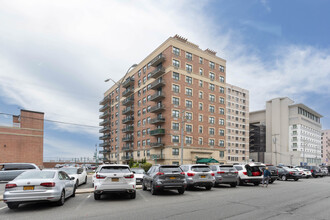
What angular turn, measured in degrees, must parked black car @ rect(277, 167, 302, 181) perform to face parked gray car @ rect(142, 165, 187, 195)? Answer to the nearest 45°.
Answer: approximately 135° to its left

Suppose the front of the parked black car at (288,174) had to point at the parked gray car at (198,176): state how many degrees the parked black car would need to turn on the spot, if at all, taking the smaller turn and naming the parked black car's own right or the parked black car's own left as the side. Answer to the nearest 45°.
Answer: approximately 135° to the parked black car's own left

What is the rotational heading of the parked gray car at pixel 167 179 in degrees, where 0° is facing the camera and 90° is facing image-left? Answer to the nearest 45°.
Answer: approximately 135°

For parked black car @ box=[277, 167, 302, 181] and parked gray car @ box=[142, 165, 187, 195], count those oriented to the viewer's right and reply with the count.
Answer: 0

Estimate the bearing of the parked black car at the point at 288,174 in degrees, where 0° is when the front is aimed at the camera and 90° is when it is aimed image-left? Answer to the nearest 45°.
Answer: approximately 135°

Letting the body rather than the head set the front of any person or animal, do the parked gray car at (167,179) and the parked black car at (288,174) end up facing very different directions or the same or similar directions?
same or similar directions

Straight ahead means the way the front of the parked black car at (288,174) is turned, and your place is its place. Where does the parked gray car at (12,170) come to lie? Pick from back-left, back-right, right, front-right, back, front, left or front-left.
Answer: left

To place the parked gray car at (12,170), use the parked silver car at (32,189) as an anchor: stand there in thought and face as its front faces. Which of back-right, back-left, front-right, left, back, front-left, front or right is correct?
front-left

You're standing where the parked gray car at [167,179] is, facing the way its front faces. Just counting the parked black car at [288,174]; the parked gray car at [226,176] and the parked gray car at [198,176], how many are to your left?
0
